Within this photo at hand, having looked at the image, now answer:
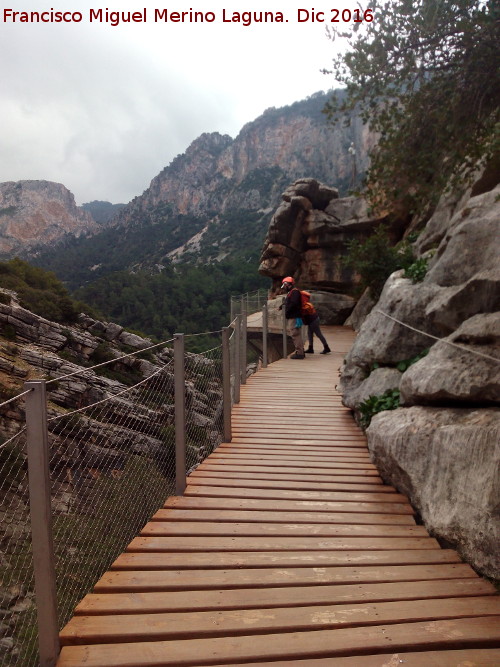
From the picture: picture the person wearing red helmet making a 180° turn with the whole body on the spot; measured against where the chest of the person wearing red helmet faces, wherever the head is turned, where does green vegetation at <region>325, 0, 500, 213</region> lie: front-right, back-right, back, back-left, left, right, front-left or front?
right
